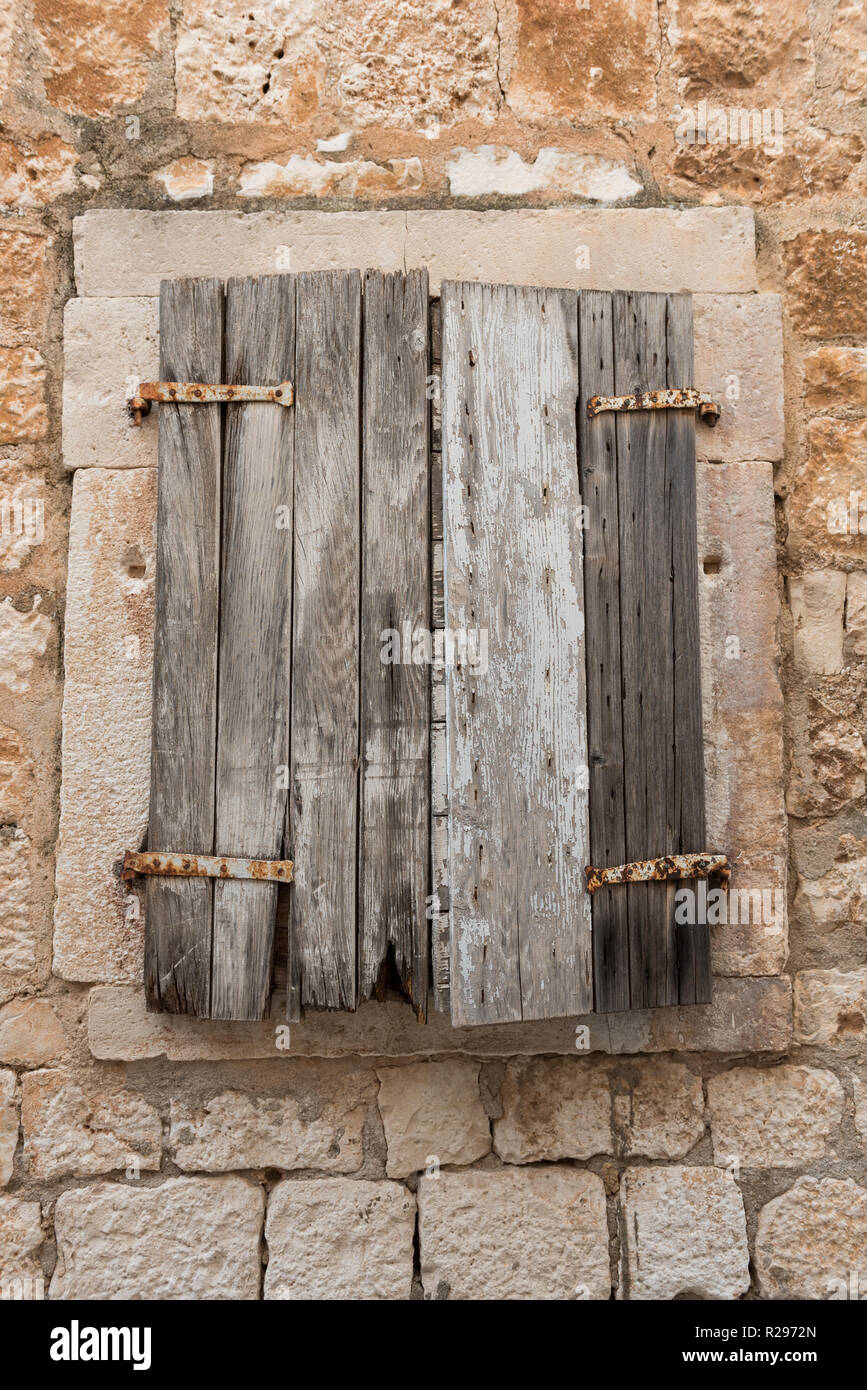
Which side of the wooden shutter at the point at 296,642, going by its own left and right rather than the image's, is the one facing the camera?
front
